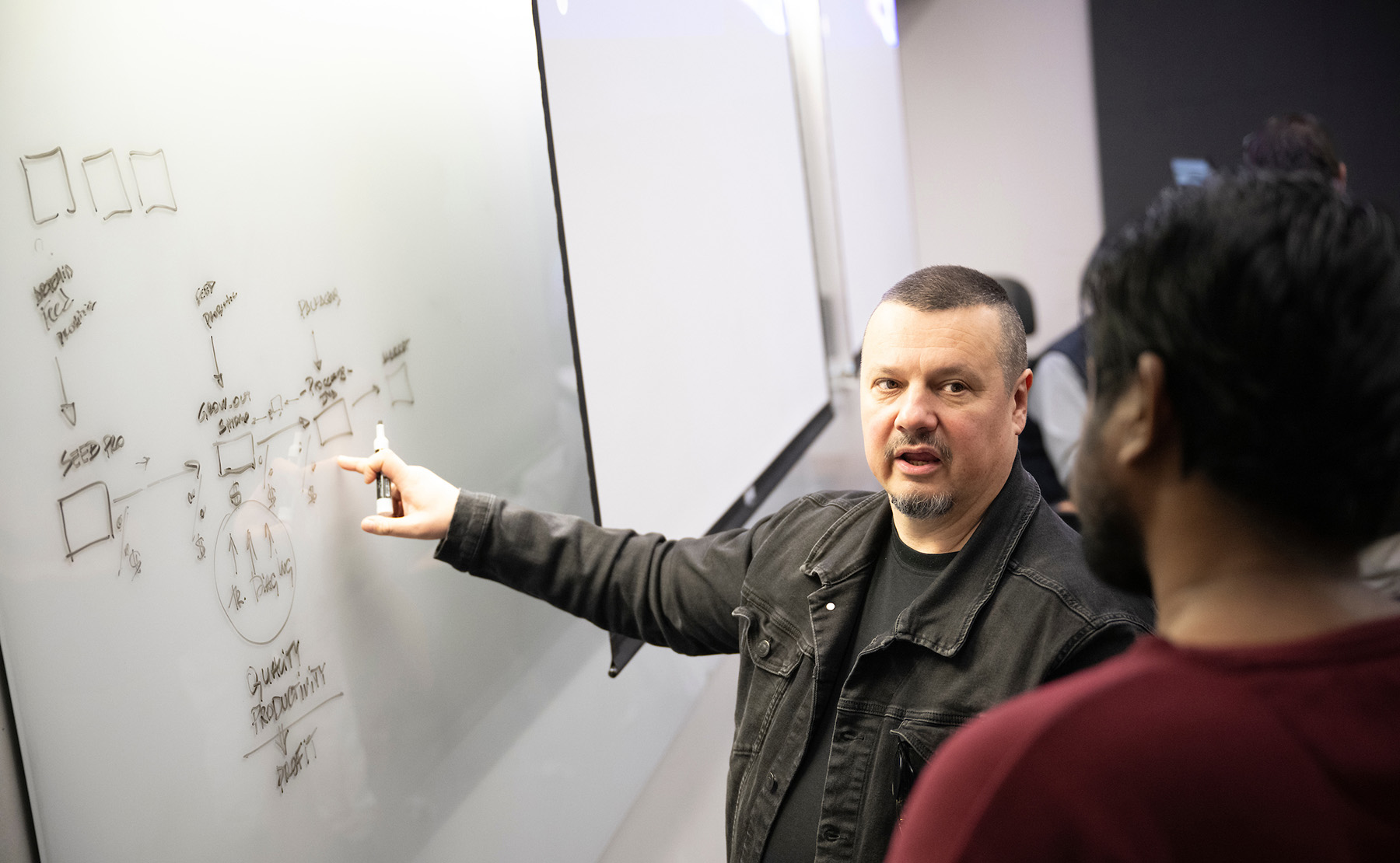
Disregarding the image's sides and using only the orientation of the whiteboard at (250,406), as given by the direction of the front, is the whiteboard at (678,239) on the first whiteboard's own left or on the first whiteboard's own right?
on the first whiteboard's own left

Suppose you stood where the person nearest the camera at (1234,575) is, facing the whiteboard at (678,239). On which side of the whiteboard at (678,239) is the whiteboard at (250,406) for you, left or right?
left

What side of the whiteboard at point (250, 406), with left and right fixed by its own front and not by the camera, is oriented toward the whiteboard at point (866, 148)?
left

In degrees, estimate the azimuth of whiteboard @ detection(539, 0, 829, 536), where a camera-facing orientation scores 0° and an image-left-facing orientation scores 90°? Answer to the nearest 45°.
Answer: approximately 315°

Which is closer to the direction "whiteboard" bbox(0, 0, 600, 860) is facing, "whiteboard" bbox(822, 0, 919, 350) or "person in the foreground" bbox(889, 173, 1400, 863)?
the person in the foreground

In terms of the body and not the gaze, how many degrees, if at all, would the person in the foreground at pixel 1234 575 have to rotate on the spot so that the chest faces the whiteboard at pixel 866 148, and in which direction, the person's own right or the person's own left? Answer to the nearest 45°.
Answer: approximately 45° to the person's own right

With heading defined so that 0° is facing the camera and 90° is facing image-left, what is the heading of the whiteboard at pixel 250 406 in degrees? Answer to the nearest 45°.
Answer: approximately 315°

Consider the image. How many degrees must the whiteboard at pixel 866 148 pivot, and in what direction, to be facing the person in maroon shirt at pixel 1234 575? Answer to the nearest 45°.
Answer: approximately 45° to its right

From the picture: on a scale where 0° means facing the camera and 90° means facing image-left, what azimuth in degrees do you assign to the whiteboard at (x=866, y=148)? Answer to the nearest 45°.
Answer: approximately 315°

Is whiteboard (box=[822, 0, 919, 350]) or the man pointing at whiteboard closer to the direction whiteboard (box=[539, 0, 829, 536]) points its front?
the man pointing at whiteboard

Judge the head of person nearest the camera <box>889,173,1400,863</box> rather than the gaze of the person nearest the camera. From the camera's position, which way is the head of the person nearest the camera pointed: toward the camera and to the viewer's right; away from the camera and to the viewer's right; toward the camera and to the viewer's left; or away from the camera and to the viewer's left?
away from the camera and to the viewer's left
